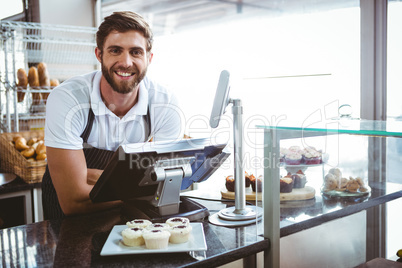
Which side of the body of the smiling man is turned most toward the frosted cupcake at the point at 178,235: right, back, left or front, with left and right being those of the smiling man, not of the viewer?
front

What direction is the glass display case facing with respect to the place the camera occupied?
facing the viewer and to the right of the viewer

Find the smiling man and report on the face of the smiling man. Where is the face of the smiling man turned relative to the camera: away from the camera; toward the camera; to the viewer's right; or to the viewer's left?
toward the camera

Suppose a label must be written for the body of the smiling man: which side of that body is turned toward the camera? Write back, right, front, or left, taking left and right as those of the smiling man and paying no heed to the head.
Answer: front

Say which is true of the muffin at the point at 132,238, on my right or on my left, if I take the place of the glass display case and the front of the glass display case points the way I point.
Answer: on my right

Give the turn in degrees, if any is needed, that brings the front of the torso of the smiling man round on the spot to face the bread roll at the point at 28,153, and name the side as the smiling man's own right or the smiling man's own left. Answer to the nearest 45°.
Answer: approximately 135° to the smiling man's own right

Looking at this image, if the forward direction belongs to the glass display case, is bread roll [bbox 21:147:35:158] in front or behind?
behind

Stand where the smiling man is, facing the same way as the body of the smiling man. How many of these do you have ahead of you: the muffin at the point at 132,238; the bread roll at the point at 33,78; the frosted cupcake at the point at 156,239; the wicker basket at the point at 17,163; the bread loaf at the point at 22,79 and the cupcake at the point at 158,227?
3

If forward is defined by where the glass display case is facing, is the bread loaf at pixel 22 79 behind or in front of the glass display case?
behind

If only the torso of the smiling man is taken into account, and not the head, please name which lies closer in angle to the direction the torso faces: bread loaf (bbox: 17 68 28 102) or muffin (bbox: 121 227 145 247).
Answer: the muffin

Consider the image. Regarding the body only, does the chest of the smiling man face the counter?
yes

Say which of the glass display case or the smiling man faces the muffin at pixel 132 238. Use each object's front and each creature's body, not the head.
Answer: the smiling man

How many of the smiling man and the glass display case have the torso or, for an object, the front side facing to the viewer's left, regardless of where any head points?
0

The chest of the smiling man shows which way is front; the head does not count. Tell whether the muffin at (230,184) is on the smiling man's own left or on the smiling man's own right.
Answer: on the smiling man's own left

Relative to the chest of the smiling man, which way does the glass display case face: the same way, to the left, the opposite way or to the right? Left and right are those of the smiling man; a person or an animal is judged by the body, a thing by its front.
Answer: the same way

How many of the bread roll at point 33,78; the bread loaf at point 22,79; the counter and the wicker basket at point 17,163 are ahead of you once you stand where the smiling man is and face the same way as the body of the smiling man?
1

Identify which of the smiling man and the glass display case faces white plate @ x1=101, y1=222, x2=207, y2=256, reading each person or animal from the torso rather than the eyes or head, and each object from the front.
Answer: the smiling man

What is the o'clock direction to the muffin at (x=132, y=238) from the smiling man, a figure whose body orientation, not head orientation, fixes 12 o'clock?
The muffin is roughly at 12 o'clock from the smiling man.

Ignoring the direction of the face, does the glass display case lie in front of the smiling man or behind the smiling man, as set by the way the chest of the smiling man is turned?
in front
